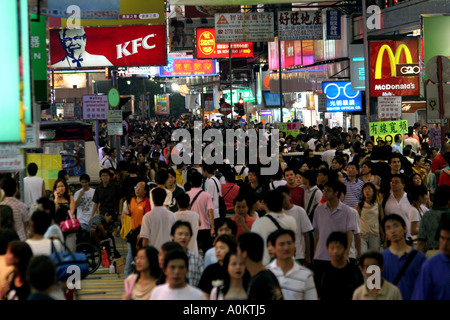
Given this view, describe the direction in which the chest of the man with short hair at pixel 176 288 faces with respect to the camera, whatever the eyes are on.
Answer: toward the camera

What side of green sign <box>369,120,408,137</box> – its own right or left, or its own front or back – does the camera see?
front

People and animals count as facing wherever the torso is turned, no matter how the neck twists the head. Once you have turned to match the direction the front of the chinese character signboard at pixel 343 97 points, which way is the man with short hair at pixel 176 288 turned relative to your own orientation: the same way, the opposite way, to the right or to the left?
the same way

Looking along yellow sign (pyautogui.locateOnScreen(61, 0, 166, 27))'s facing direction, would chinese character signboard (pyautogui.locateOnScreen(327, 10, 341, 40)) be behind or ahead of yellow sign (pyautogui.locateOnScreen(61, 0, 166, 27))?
behind

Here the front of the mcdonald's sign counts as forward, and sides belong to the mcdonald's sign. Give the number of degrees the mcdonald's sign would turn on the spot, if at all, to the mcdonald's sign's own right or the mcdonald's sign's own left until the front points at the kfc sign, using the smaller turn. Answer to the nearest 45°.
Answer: approximately 45° to the mcdonald's sign's own right

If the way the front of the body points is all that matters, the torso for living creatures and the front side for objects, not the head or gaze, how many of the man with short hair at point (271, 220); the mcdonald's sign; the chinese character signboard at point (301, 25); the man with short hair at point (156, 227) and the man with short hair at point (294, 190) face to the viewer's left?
0

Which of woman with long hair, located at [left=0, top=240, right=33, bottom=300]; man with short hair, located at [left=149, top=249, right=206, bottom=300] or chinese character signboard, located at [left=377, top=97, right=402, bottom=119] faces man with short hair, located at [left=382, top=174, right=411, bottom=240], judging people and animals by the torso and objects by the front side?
the chinese character signboard

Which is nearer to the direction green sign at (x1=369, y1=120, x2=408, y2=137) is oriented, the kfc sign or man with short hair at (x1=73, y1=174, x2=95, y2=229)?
the man with short hair

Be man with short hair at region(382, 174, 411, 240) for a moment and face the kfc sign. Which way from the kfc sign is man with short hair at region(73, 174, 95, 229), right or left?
left

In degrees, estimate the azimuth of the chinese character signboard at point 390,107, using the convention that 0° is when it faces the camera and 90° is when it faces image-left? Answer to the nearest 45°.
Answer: approximately 0°

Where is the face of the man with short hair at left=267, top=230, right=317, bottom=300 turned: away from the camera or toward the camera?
toward the camera

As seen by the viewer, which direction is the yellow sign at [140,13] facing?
toward the camera

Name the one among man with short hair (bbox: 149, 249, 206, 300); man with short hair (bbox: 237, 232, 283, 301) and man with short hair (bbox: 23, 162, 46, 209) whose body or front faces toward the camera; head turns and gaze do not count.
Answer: man with short hair (bbox: 149, 249, 206, 300)

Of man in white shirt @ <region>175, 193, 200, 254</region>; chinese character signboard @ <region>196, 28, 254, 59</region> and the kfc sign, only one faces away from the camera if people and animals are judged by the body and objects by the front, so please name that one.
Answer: the man in white shirt

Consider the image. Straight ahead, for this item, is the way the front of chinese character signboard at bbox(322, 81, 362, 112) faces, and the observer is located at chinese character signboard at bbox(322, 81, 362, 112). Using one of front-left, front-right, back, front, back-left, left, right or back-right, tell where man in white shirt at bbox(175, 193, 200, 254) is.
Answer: front

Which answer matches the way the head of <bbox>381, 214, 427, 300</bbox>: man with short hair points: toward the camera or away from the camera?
toward the camera

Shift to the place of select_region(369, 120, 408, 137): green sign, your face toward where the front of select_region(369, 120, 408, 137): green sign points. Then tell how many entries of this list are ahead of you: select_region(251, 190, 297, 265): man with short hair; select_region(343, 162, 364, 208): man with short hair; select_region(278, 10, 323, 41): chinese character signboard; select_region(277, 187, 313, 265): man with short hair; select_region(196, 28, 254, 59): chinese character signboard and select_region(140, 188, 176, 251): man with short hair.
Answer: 4
